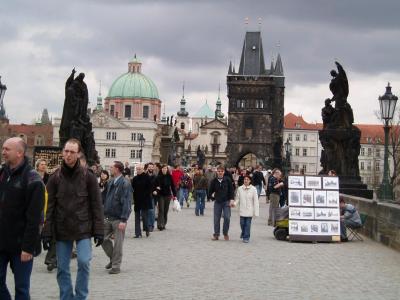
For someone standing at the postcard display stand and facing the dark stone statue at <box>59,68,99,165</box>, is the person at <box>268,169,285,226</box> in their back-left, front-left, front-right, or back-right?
front-right

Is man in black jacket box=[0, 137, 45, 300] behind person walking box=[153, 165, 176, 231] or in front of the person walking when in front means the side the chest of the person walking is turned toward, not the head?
in front

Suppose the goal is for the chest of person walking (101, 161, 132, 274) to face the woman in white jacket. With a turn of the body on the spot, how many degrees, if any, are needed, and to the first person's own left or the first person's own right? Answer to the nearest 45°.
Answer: approximately 180°

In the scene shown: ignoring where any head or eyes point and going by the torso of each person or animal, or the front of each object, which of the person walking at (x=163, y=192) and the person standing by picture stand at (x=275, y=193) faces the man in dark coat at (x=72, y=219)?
the person walking at (x=163, y=192)

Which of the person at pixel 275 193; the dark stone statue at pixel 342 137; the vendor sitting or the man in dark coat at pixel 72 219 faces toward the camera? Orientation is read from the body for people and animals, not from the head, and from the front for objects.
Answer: the man in dark coat

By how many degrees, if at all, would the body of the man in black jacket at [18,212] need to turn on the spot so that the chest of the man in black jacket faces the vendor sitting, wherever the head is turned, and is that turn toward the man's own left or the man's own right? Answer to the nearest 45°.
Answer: approximately 180°

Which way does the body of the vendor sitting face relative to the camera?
to the viewer's left

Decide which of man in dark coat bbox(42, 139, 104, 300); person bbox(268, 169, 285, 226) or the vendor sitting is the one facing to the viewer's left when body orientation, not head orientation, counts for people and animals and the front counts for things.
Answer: the vendor sitting

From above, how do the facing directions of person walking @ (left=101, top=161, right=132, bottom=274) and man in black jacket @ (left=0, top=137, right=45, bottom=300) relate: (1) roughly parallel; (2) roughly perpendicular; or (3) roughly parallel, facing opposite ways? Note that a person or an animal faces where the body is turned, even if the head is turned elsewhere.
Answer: roughly parallel

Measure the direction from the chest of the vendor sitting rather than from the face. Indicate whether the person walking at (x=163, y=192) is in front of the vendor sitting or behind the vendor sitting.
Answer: in front

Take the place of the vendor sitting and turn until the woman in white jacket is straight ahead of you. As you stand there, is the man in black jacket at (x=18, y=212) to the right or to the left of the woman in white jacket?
left

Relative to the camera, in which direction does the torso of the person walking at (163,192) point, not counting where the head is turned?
toward the camera

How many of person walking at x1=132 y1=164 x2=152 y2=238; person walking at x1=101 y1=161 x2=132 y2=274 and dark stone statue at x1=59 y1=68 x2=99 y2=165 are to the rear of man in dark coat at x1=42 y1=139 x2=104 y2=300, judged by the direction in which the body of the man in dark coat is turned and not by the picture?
3

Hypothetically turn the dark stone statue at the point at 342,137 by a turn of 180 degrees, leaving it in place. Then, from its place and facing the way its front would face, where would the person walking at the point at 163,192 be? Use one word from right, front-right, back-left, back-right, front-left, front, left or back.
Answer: back-right

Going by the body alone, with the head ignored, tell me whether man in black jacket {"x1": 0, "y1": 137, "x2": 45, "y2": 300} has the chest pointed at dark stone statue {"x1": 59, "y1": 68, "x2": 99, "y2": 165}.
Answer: no

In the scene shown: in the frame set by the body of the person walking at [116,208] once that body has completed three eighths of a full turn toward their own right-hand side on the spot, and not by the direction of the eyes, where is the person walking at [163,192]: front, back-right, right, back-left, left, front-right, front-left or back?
front

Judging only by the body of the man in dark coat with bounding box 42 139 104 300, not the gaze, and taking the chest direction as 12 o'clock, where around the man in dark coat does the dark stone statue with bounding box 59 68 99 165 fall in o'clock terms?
The dark stone statue is roughly at 6 o'clock from the man in dark coat.

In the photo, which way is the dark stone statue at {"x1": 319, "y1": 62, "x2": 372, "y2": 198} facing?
to the viewer's left
